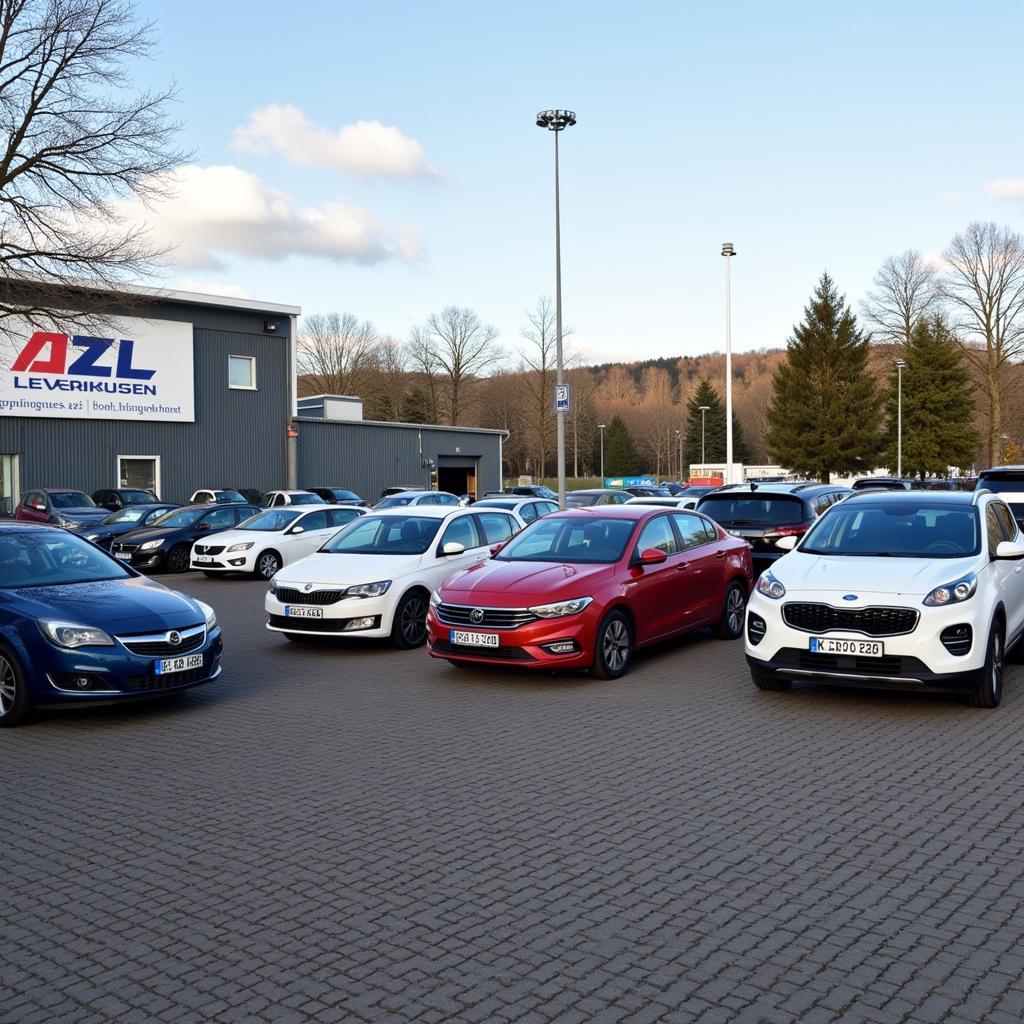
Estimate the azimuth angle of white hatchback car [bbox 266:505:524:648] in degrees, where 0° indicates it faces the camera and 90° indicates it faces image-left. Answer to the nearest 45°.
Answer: approximately 45°

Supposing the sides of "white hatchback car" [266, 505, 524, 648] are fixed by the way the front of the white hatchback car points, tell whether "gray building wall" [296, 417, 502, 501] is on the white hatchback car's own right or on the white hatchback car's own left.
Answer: on the white hatchback car's own right

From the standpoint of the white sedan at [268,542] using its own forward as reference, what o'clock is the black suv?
The black suv is roughly at 9 o'clock from the white sedan.

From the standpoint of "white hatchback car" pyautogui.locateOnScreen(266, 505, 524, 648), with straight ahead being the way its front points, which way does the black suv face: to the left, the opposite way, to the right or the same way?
the opposite way

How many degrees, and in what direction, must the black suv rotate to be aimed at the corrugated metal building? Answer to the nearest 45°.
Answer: approximately 90° to its left

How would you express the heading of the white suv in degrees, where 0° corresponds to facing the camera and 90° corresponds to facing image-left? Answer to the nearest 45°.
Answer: approximately 45°

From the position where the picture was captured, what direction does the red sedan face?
facing the viewer and to the left of the viewer

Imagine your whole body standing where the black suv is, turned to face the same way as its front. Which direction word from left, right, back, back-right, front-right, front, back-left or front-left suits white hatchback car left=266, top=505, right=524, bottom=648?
back
